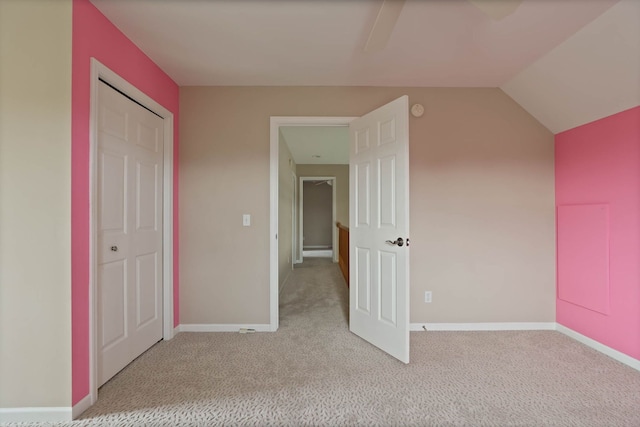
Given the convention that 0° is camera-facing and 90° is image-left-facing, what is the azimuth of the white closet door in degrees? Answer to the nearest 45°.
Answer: approximately 315°

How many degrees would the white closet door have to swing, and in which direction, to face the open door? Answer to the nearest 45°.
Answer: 0° — it already faces it
